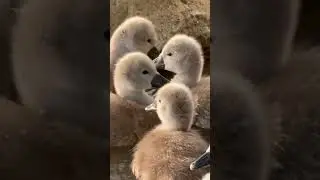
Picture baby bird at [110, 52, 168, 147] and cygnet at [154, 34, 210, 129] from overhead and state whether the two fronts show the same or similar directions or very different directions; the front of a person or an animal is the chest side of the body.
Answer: very different directions

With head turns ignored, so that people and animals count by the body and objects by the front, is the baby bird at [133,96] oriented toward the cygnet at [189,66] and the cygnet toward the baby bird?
yes

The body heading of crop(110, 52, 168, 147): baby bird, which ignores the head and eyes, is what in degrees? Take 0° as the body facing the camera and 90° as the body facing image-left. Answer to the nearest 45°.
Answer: approximately 270°

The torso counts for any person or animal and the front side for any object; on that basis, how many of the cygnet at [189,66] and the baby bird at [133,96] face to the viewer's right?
1

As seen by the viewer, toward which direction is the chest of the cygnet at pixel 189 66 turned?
to the viewer's left
